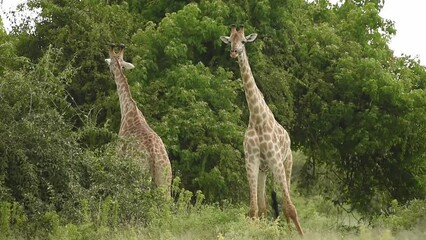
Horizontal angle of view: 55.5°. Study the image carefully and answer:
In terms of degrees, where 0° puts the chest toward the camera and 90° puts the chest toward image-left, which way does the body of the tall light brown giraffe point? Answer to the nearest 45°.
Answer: approximately 45°

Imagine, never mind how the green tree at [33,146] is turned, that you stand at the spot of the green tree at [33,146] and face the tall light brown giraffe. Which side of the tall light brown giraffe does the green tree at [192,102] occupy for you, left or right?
left

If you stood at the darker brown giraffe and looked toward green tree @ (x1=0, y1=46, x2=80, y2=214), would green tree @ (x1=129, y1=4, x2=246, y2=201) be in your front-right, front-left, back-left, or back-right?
back-right

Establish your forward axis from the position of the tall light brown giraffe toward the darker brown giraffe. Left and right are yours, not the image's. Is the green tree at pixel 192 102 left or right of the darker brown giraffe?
right
